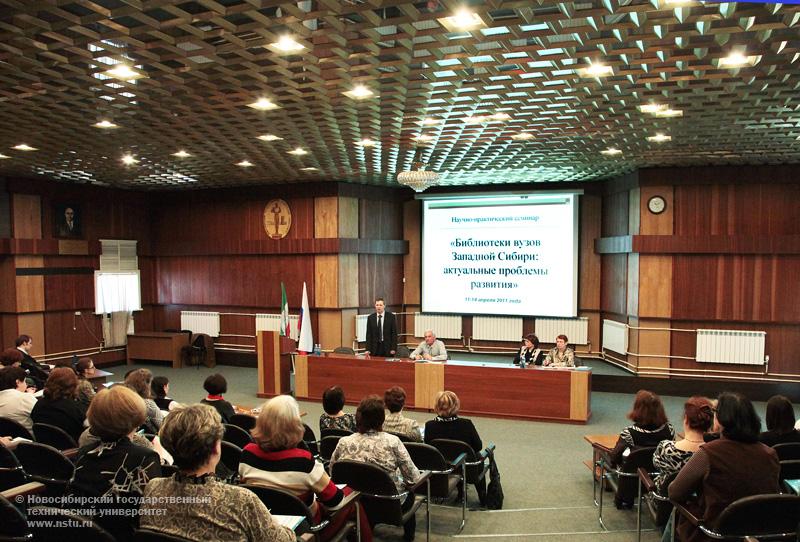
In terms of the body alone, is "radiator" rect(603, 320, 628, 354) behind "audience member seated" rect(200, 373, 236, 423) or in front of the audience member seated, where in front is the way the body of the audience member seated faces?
in front

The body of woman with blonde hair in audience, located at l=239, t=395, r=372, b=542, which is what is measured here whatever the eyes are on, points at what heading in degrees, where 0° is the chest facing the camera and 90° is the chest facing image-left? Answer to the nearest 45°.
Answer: approximately 225°

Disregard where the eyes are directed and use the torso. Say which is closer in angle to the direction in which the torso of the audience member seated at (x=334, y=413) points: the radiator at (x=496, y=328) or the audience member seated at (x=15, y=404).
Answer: the radiator

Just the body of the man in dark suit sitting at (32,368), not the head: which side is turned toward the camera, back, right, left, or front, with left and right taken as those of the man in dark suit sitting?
right

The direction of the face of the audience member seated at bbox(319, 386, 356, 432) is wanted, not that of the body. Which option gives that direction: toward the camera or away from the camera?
away from the camera

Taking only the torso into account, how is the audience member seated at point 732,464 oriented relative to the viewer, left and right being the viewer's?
facing away from the viewer and to the left of the viewer

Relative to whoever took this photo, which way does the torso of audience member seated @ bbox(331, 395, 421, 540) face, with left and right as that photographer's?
facing away from the viewer

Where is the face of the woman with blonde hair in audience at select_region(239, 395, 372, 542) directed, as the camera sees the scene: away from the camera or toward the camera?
away from the camera

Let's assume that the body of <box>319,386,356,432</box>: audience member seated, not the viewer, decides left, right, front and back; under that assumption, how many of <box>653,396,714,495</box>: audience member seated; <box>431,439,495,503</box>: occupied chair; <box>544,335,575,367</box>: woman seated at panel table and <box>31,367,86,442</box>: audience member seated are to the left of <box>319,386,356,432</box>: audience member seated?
1

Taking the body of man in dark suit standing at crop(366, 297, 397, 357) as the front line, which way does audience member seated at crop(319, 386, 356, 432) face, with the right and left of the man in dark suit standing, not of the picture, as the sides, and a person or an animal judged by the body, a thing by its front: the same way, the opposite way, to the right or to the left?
the opposite way

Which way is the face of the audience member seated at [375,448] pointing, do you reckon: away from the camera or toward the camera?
away from the camera

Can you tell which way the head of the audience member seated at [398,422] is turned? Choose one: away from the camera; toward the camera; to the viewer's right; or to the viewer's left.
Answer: away from the camera

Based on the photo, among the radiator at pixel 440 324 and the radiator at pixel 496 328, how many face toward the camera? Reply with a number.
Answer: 2

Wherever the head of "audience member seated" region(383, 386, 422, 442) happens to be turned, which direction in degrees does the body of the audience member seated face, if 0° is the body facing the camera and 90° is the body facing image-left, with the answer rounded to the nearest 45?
approximately 180°
